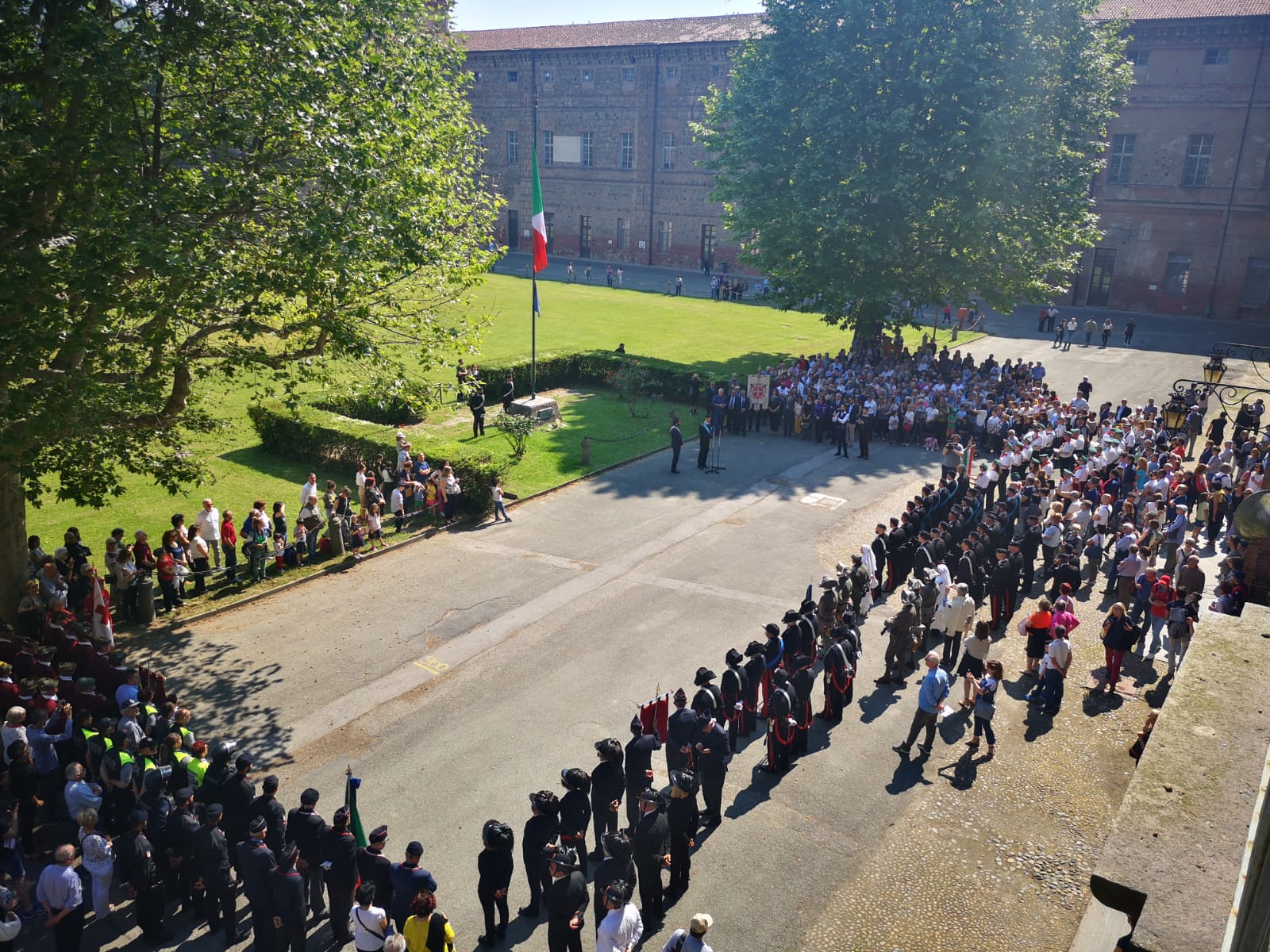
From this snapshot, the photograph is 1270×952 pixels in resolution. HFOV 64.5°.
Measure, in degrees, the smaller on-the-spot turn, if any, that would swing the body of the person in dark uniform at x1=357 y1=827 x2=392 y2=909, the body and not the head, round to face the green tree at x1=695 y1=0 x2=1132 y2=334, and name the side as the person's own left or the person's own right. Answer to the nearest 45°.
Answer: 0° — they already face it

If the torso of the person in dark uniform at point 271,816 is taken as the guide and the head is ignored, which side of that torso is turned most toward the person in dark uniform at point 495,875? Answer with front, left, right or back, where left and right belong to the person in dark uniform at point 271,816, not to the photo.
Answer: right

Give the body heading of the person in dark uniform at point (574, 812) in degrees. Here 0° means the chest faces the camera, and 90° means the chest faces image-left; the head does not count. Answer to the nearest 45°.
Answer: approximately 135°

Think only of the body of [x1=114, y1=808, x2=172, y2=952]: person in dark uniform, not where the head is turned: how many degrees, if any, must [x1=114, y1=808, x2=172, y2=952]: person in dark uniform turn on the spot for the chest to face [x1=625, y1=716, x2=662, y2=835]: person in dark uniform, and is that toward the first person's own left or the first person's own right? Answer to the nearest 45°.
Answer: approximately 45° to the first person's own right

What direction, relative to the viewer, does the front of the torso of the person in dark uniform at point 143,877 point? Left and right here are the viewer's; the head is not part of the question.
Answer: facing away from the viewer and to the right of the viewer

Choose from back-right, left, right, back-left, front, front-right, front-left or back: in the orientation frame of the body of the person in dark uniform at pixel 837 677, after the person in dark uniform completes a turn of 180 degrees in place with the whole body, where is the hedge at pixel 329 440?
back

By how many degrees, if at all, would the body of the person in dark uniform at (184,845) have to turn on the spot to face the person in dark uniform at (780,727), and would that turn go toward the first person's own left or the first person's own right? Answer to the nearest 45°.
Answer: approximately 45° to the first person's own right

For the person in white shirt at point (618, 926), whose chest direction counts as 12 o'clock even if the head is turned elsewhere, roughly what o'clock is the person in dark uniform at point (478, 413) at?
The person in dark uniform is roughly at 1 o'clock from the person in white shirt.

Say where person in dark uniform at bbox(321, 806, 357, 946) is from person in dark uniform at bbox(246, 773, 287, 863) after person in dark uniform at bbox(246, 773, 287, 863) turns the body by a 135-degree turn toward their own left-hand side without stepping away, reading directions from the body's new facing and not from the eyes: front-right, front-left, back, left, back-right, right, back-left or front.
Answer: back-left

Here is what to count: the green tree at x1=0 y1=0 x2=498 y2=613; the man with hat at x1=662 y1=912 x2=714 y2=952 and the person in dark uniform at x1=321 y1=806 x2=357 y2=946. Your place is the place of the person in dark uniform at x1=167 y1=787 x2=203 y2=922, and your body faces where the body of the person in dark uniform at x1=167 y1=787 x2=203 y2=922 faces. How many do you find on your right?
2

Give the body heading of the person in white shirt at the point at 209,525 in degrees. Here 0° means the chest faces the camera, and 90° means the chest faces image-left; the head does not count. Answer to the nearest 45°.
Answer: approximately 315°

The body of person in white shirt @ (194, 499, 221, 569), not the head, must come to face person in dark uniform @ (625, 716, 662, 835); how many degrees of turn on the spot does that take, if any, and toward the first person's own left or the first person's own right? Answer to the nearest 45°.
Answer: approximately 45° to the first person's own right

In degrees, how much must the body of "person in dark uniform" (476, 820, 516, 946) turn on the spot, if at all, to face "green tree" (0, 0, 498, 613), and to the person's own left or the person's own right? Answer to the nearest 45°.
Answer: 0° — they already face it
